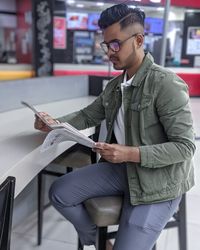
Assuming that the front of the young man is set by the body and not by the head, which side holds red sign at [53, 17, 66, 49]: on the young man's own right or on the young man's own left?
on the young man's own right

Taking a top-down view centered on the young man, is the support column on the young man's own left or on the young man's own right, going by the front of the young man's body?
on the young man's own right

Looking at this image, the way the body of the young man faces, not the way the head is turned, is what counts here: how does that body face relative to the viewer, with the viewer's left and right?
facing the viewer and to the left of the viewer
